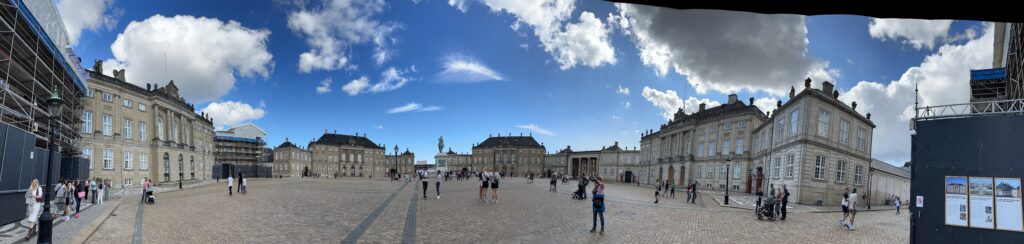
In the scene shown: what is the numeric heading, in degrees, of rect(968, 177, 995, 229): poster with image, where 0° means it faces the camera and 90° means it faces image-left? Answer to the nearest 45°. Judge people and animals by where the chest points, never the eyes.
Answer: approximately 0°

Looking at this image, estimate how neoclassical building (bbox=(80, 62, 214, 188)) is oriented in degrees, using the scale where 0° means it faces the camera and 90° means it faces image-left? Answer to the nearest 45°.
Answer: approximately 315°

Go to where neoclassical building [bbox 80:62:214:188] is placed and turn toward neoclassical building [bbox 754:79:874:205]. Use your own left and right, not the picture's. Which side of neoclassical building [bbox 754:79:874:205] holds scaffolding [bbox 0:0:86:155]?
right

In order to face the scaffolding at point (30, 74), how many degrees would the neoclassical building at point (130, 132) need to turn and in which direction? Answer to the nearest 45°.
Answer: approximately 45° to its right
